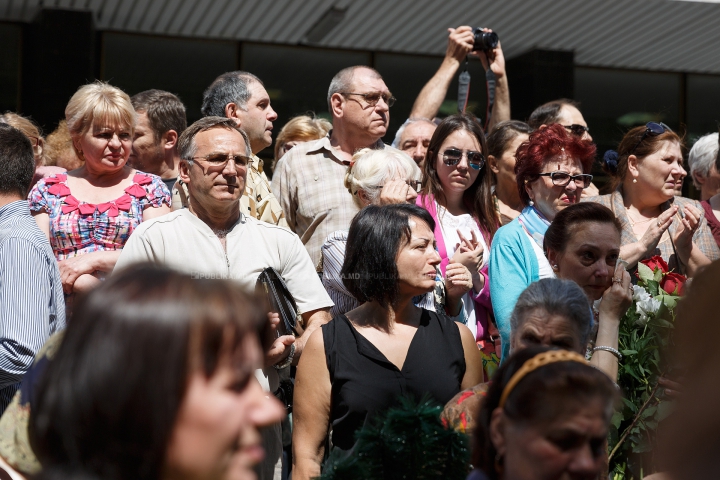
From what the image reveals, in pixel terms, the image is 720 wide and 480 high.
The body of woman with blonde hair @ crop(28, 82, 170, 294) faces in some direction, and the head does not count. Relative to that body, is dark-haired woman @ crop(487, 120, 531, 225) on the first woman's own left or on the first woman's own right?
on the first woman's own left

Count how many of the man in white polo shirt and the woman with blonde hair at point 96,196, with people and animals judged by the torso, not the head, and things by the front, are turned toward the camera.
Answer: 2

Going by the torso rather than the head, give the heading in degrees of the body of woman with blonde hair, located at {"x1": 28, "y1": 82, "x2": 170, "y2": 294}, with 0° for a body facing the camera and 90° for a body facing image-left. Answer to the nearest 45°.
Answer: approximately 0°

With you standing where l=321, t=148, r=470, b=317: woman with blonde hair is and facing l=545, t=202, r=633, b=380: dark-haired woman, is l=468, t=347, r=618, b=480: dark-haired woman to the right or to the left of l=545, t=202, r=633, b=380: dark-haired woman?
right
